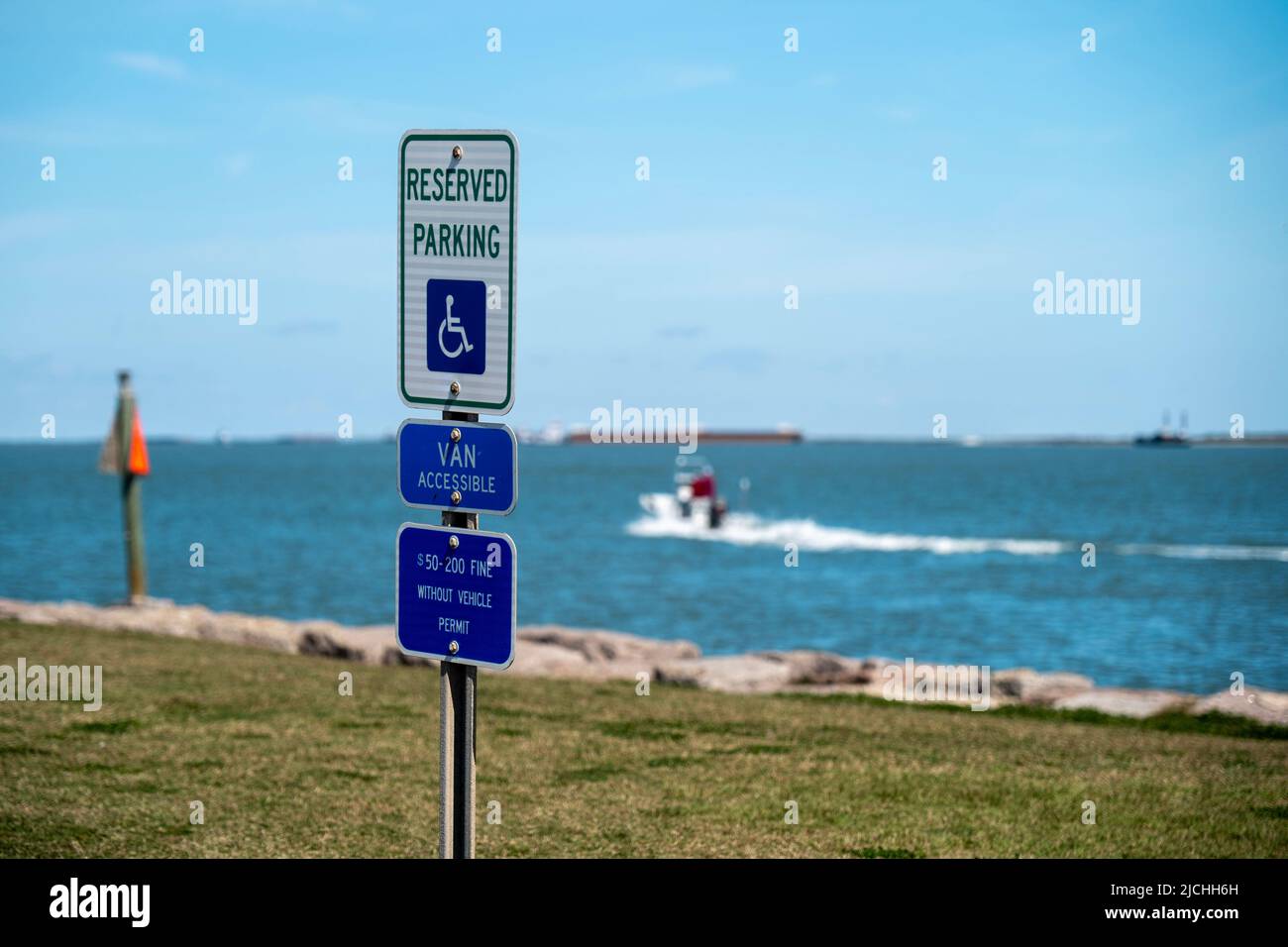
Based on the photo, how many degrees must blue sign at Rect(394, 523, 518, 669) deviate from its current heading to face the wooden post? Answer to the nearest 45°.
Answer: approximately 135° to its right

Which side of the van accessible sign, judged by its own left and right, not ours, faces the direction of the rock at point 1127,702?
back

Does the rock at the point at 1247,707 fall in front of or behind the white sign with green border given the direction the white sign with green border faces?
behind

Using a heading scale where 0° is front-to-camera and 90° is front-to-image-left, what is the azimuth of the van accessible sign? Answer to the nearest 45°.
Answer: approximately 45°

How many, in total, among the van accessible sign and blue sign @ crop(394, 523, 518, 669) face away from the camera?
0

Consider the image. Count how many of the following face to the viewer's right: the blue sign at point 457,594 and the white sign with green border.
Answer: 0

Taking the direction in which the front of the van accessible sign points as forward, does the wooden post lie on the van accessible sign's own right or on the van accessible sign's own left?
on the van accessible sign's own right

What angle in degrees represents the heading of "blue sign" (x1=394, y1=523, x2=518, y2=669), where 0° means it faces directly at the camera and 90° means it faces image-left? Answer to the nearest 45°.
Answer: approximately 45°

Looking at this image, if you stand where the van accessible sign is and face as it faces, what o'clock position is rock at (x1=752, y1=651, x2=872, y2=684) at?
The rock is roughly at 5 o'clock from the van accessible sign.

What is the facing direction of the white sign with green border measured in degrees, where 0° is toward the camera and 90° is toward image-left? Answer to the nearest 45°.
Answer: approximately 45°
